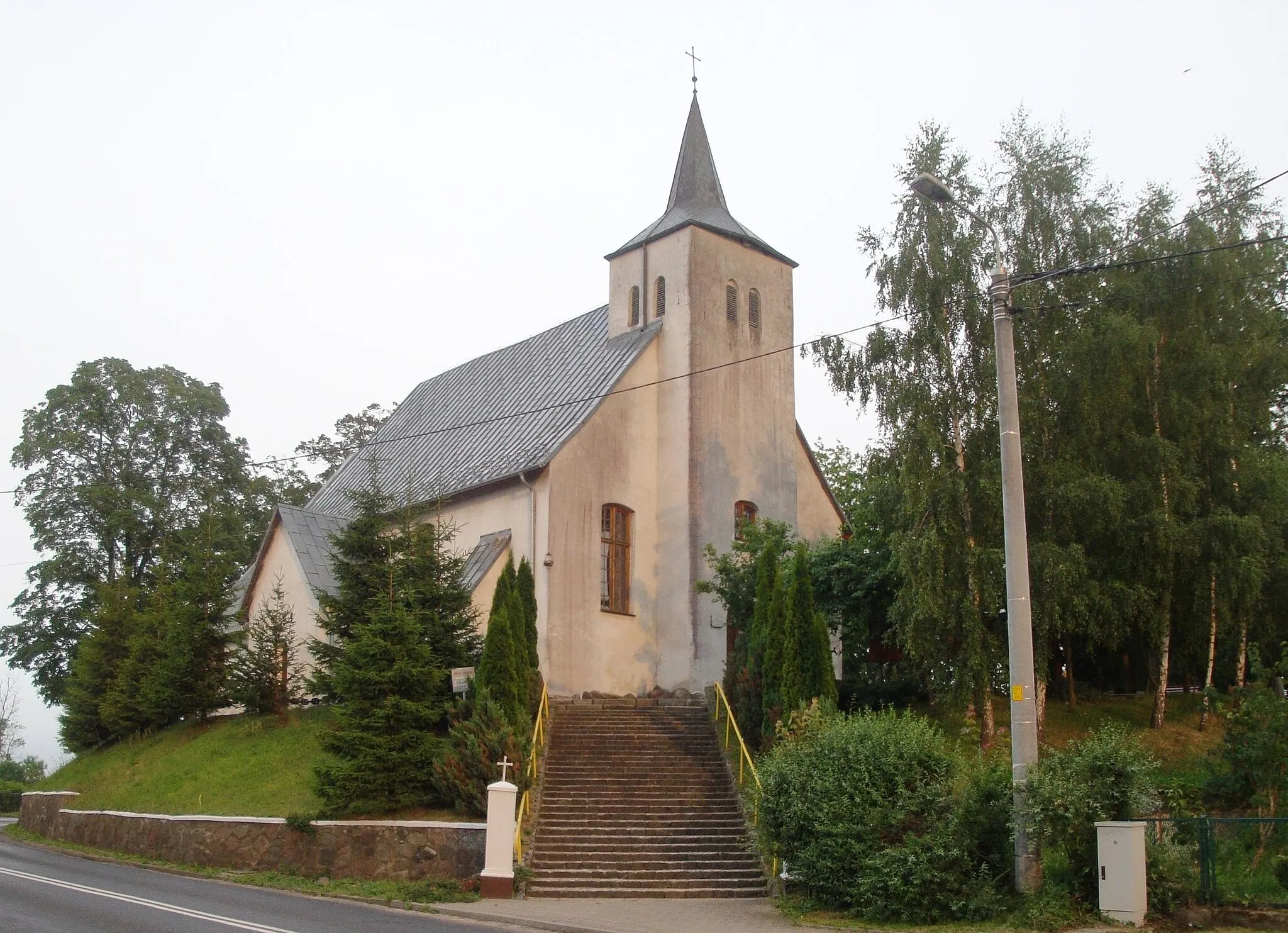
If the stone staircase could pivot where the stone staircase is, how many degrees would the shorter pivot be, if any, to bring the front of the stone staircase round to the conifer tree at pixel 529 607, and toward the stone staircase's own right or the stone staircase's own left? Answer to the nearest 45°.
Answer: approximately 135° to the stone staircase's own right

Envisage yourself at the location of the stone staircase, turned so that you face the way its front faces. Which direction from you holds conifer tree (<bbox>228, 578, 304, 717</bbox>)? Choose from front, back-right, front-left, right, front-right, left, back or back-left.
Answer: back-right

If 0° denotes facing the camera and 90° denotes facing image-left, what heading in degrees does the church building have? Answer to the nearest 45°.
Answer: approximately 315°

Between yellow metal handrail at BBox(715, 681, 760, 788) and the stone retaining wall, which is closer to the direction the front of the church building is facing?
the yellow metal handrail

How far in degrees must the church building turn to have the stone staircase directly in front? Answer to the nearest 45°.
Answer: approximately 45° to its right

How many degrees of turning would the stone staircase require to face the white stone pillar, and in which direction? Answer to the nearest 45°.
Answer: approximately 45° to its right

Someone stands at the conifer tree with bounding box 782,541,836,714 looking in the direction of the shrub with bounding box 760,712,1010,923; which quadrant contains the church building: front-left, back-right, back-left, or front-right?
back-right

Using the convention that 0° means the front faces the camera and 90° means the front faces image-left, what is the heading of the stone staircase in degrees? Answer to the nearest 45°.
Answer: approximately 0°

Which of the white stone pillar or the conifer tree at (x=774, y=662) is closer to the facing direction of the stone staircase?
the white stone pillar
